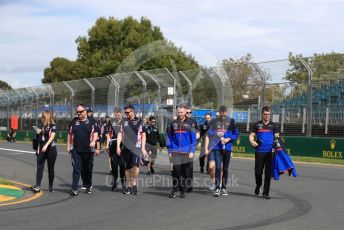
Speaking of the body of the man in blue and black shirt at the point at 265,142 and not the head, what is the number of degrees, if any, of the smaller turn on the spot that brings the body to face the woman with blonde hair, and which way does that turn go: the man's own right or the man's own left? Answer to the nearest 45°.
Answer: approximately 90° to the man's own right

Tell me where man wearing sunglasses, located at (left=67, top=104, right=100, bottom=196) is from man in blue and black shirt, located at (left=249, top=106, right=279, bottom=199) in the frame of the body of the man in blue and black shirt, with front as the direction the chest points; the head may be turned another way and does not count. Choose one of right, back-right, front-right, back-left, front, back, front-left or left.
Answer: right

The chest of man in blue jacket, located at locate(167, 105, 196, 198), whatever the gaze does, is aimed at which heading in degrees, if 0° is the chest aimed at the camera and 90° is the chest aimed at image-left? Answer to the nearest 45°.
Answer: approximately 0°

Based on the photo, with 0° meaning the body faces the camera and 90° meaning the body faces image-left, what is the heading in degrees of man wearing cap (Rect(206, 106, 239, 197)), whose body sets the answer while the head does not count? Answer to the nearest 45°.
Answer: approximately 0°

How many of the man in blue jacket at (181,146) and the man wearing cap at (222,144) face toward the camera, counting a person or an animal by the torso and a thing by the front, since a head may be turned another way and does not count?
2

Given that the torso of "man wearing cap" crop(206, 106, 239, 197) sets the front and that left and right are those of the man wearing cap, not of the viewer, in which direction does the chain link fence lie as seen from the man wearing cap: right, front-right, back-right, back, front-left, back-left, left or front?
back

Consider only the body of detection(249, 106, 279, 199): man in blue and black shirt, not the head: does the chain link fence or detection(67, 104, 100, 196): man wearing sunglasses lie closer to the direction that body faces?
the man wearing sunglasses

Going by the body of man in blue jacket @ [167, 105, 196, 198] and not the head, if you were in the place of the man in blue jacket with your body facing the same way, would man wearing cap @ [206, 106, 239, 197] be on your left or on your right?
on your left

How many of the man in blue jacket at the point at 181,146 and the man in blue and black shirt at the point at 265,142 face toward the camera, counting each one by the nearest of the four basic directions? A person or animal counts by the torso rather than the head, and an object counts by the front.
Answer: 2

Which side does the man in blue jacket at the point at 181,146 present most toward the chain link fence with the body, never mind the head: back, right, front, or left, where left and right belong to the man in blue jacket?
back

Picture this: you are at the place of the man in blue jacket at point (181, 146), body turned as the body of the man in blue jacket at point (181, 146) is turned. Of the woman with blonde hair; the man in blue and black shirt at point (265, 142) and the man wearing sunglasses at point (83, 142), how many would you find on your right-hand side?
2
